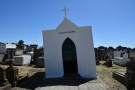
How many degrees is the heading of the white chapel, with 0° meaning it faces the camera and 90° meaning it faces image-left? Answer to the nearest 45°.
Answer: approximately 0°

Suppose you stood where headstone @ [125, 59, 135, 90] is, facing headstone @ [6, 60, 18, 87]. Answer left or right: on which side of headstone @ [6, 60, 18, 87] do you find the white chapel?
right

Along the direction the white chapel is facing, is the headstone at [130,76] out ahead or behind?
ahead

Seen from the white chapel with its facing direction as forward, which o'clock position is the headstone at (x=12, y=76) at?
The headstone is roughly at 2 o'clock from the white chapel.
